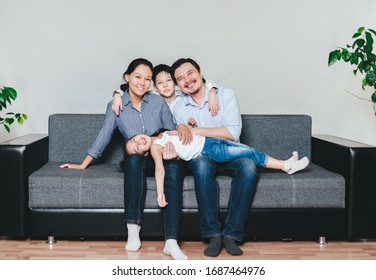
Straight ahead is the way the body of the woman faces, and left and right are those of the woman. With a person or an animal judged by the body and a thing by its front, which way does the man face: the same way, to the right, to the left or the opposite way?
the same way

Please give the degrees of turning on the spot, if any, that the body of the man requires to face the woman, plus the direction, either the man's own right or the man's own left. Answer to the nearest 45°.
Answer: approximately 135° to the man's own right

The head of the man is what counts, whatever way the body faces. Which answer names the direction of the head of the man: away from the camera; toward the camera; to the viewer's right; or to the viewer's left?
toward the camera

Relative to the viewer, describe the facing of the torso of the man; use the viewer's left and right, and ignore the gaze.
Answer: facing the viewer

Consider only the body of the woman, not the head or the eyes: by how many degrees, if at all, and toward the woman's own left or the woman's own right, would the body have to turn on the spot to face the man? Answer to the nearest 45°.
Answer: approximately 45° to the woman's own left
